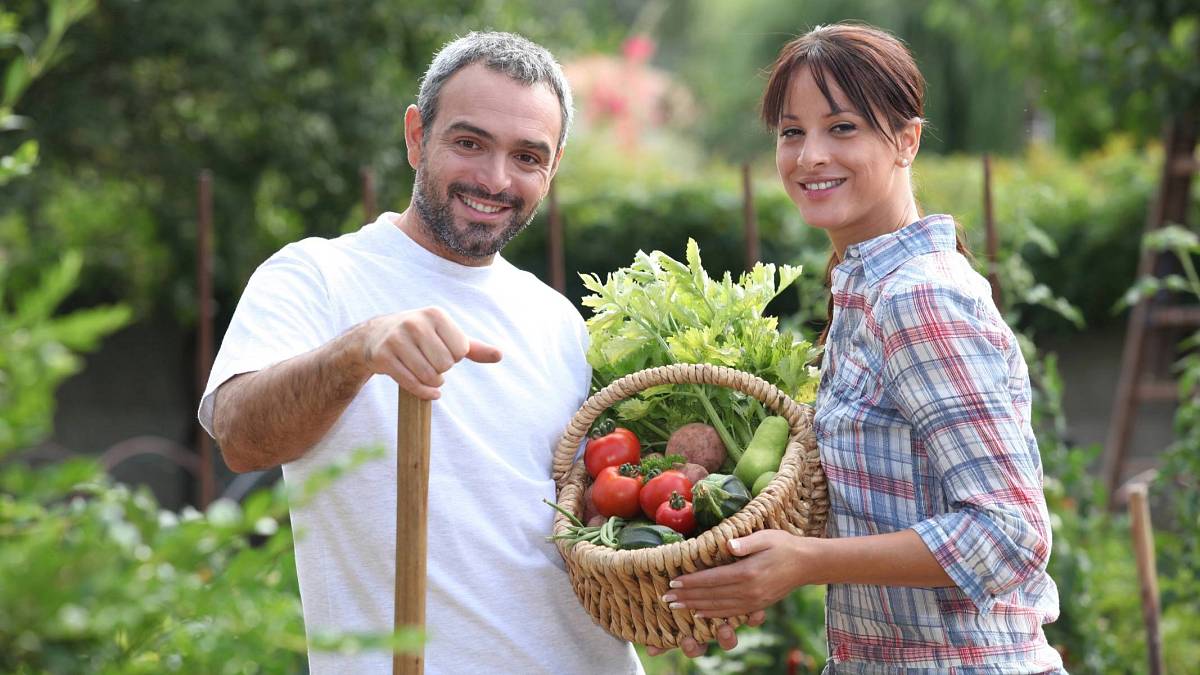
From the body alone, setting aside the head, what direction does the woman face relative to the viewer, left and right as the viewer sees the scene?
facing to the left of the viewer

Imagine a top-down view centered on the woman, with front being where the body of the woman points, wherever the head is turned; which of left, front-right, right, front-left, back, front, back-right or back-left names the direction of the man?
front

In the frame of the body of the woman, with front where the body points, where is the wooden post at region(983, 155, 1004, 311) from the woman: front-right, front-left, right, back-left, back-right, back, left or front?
right
